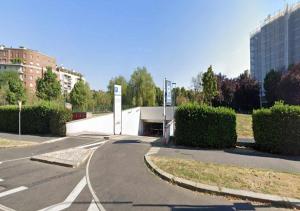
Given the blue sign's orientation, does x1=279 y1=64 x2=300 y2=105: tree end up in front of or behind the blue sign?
behind

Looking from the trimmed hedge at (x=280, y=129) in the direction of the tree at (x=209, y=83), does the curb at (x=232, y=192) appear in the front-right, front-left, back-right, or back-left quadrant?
back-left

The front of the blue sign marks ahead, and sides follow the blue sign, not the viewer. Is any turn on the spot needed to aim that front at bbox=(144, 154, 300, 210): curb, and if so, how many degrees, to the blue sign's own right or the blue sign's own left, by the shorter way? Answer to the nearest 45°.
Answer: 0° — it already faces it

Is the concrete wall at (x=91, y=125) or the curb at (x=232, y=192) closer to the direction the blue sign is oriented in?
the curb

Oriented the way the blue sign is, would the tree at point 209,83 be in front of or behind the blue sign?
behind

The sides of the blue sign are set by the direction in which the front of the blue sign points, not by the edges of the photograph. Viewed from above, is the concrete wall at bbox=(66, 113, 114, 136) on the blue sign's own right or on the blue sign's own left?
on the blue sign's own right

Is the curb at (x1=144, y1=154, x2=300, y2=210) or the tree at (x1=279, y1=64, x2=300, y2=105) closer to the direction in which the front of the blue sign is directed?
the curb

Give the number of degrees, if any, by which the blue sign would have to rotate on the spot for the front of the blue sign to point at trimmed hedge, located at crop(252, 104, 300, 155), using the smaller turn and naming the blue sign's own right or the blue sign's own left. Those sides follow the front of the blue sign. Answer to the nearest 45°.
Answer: approximately 45° to the blue sign's own left

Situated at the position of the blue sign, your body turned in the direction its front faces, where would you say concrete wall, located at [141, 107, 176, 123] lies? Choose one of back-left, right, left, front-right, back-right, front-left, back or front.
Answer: back

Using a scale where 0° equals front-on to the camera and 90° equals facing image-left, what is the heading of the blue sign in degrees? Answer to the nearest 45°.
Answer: approximately 0°
